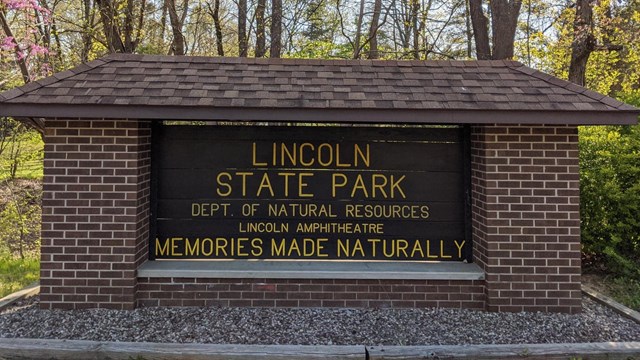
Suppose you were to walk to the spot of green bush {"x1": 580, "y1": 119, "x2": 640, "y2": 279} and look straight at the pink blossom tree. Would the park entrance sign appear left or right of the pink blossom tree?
left

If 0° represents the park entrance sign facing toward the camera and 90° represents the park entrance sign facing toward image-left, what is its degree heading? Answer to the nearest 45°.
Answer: approximately 0°

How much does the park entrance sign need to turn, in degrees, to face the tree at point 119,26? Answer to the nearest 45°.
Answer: approximately 135° to its right

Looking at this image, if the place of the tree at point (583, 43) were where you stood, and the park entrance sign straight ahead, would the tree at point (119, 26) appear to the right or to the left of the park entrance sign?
right

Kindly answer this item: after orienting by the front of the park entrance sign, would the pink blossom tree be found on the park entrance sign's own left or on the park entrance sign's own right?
on the park entrance sign's own right

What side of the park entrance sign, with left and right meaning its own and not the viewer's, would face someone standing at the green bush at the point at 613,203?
left

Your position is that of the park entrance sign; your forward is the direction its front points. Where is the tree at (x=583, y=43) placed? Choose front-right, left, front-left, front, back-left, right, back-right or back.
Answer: back-left
